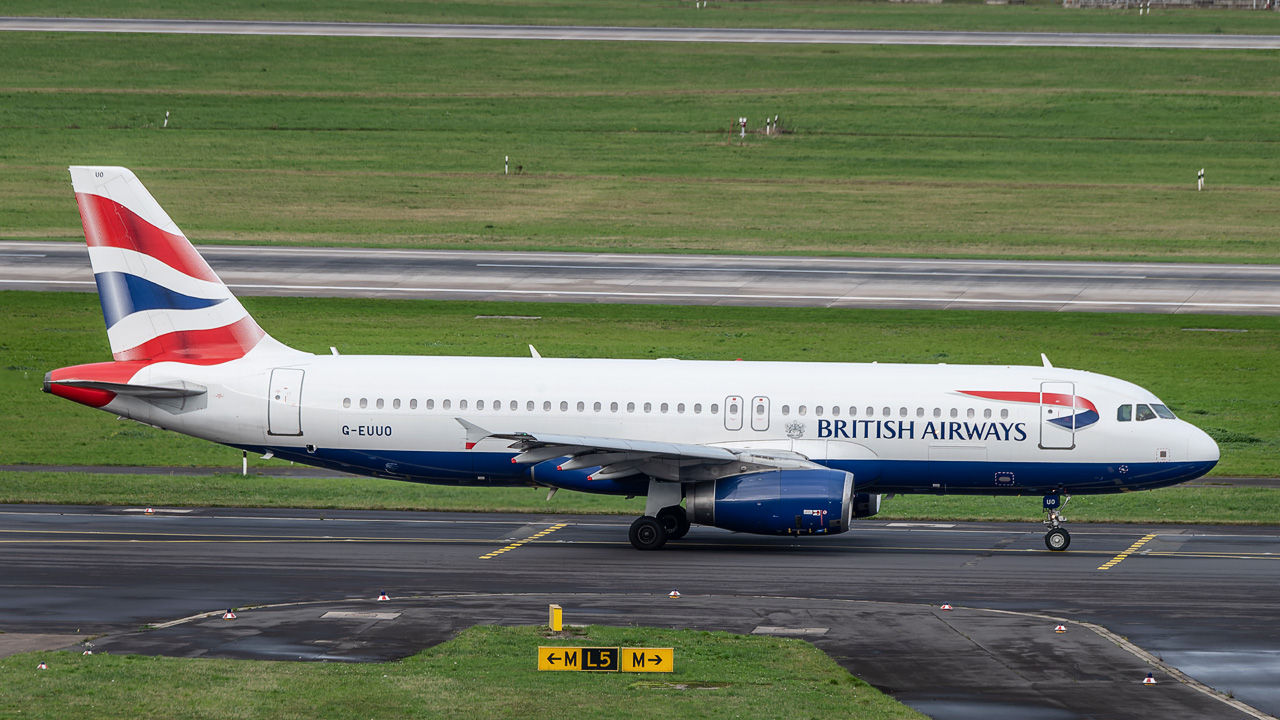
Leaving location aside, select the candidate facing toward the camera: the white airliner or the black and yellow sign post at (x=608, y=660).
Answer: the black and yellow sign post

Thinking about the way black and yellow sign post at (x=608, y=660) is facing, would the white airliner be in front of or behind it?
behind

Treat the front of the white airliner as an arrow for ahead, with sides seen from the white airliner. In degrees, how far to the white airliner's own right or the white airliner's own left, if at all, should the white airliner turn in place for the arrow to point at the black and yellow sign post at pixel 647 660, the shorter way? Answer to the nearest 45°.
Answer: approximately 90° to the white airliner's own right

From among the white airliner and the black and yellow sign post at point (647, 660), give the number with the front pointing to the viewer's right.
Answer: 1

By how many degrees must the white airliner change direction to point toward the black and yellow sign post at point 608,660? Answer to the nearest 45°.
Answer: approximately 90° to its right

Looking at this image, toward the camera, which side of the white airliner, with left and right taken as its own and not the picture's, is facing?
right

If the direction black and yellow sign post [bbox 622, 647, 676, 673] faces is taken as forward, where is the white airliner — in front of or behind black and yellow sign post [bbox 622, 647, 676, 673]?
behind

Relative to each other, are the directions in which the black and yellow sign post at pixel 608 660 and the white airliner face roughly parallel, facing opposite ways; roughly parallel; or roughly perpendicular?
roughly perpendicular

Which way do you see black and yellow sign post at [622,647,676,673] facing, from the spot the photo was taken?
facing the viewer

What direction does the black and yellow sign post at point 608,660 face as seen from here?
toward the camera

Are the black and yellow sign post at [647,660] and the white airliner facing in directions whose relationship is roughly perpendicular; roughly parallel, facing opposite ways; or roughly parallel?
roughly perpendicular
